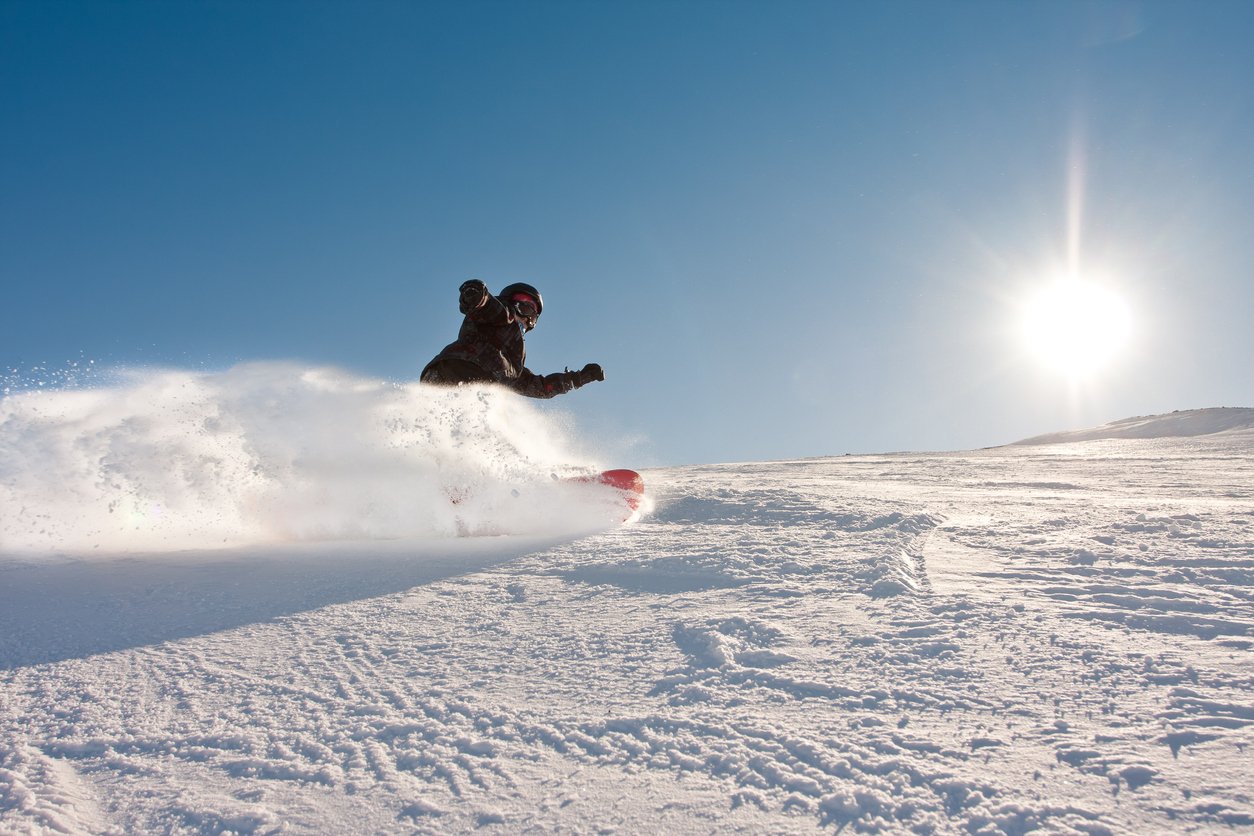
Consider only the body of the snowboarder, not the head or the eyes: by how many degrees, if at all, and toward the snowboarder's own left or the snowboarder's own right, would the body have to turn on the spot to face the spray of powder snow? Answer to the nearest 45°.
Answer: approximately 90° to the snowboarder's own right

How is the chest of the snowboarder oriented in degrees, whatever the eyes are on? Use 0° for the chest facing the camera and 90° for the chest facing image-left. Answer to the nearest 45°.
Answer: approximately 315°
